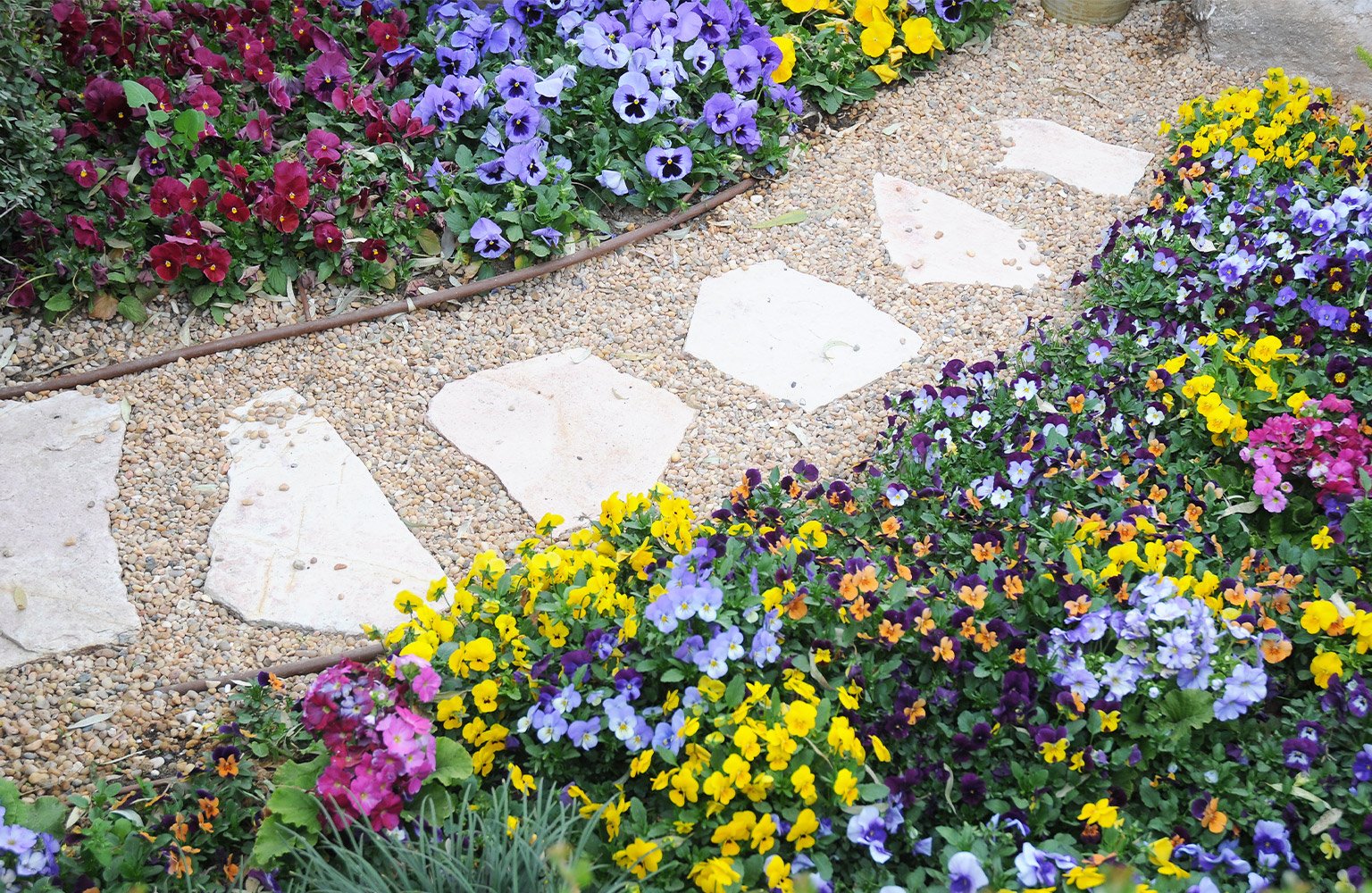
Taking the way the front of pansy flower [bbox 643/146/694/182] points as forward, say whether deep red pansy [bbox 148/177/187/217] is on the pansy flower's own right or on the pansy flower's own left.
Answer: on the pansy flower's own right

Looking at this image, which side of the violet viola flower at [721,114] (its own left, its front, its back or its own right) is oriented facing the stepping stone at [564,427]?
front

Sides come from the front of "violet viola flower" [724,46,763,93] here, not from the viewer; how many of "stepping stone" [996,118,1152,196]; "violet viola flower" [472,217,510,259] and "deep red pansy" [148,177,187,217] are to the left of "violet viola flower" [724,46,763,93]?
1

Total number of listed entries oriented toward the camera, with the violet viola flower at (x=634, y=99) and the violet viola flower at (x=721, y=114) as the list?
2

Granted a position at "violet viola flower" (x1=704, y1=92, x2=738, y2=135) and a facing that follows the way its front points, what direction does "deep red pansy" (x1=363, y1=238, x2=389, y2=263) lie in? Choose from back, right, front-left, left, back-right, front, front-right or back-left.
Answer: front-right

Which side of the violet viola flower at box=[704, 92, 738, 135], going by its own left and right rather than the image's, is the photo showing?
front

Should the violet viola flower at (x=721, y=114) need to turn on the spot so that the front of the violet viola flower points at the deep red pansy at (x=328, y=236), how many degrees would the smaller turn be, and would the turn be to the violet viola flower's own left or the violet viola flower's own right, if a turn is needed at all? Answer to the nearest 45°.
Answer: approximately 45° to the violet viola flower's own right

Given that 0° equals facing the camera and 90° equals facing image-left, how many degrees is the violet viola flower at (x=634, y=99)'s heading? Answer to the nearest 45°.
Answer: approximately 0°

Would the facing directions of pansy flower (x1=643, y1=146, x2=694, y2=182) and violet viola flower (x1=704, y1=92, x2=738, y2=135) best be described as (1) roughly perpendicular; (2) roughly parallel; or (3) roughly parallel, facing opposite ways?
roughly parallel

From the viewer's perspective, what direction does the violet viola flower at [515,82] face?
toward the camera

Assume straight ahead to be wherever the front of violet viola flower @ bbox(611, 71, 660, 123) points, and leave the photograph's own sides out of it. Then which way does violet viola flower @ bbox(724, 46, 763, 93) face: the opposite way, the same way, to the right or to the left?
the same way

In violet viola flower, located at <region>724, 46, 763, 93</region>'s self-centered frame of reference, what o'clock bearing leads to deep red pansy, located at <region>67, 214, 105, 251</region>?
The deep red pansy is roughly at 2 o'clock from the violet viola flower.

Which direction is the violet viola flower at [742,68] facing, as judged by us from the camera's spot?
facing the viewer

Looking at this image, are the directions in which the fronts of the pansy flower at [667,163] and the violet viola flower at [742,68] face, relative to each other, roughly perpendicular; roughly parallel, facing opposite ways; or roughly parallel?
roughly parallel

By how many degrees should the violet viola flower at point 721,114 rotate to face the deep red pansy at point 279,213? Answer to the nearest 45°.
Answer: approximately 45° to its right
